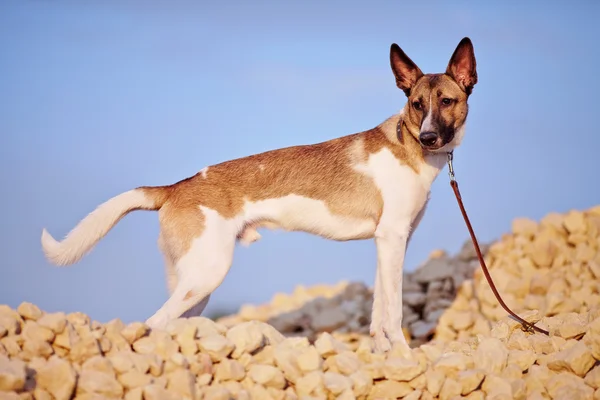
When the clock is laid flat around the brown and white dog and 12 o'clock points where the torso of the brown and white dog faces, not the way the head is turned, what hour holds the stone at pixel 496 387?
The stone is roughly at 2 o'clock from the brown and white dog.

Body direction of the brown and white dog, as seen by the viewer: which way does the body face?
to the viewer's right

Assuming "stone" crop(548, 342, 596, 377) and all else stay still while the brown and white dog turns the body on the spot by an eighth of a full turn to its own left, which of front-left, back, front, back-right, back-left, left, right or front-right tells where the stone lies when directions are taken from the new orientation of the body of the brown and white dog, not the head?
right

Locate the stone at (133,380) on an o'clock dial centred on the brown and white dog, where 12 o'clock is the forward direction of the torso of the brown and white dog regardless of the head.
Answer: The stone is roughly at 4 o'clock from the brown and white dog.

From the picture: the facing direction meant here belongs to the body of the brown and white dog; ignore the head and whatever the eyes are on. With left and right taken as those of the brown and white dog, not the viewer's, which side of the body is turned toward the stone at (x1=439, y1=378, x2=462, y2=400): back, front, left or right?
right

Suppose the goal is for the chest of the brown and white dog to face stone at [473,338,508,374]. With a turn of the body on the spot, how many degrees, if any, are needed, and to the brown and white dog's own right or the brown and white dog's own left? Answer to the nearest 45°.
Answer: approximately 45° to the brown and white dog's own right

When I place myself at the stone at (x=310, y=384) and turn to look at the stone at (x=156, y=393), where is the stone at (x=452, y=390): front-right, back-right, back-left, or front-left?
back-left

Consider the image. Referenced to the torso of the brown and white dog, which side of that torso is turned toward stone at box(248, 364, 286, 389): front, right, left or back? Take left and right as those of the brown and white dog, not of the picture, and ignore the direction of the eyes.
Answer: right

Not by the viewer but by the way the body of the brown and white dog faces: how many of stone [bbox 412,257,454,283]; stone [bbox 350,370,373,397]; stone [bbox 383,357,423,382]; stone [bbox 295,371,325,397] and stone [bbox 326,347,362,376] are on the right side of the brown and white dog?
4

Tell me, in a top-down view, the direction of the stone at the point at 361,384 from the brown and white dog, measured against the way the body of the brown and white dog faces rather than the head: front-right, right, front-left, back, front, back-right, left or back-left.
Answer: right

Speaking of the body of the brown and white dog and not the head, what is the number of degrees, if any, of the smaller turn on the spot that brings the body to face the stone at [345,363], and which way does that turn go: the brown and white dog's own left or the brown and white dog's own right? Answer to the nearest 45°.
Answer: approximately 90° to the brown and white dog's own right
